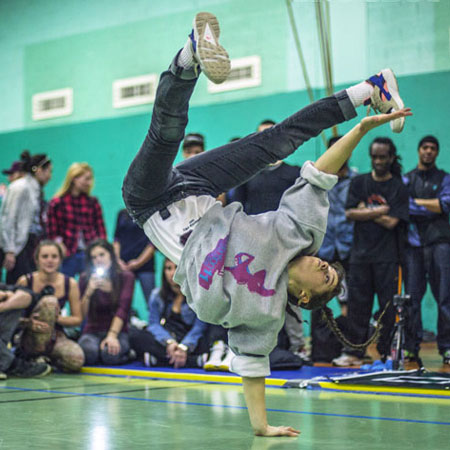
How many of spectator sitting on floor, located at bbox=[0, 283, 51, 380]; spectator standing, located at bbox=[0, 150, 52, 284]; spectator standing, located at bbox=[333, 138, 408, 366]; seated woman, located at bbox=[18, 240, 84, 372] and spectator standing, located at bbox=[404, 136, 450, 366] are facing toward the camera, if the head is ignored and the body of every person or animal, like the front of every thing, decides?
3

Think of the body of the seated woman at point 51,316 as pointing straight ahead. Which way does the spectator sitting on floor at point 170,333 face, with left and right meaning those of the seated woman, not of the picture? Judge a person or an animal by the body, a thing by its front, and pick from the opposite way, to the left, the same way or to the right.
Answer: the same way

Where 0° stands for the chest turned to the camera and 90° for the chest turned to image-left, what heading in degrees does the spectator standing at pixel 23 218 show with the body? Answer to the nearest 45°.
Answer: approximately 270°

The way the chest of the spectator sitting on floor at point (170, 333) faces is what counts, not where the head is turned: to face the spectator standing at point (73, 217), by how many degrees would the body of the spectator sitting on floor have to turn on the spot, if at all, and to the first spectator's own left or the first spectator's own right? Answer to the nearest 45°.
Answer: approximately 135° to the first spectator's own right

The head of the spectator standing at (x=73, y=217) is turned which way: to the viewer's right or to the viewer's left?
to the viewer's right

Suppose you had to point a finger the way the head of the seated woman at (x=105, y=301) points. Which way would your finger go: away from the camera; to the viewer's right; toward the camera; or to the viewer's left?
toward the camera

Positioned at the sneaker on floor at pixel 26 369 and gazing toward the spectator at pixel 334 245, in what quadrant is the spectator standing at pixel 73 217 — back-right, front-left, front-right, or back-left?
front-left

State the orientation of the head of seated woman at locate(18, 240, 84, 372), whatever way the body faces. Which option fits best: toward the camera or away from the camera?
toward the camera

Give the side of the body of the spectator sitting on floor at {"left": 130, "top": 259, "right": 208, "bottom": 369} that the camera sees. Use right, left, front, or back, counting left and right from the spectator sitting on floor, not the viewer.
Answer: front

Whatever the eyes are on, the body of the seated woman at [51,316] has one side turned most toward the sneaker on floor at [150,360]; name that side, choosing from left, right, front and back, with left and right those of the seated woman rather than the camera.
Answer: left

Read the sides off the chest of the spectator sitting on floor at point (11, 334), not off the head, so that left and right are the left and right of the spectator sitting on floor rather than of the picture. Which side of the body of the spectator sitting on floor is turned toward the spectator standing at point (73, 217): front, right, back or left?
left

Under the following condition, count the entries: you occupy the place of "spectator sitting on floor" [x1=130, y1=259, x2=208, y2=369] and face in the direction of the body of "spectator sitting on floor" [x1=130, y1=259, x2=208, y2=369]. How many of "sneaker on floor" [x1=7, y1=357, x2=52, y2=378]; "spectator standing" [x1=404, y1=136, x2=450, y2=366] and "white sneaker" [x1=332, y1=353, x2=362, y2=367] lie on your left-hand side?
2
